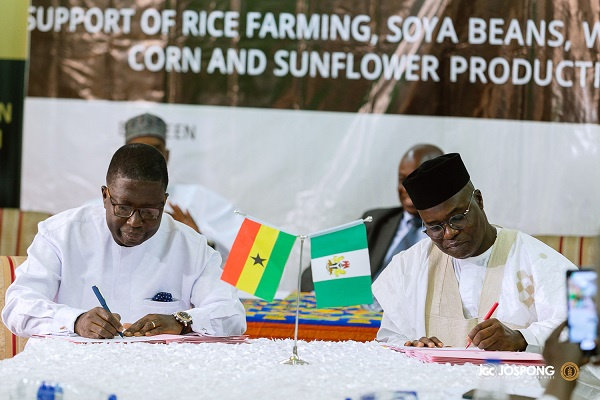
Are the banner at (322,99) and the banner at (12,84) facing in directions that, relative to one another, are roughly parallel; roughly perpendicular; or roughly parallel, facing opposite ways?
roughly parallel

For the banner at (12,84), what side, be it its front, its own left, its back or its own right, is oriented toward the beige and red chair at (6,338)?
front

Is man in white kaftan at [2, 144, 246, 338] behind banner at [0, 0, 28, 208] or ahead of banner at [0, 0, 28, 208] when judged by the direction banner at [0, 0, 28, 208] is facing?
ahead

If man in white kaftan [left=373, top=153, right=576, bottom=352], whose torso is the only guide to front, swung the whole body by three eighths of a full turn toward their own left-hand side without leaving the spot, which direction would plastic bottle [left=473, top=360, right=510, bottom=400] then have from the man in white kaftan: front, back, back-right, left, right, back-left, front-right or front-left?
back-right

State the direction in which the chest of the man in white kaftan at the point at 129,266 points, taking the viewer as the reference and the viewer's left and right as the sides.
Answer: facing the viewer

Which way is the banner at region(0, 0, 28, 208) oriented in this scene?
toward the camera

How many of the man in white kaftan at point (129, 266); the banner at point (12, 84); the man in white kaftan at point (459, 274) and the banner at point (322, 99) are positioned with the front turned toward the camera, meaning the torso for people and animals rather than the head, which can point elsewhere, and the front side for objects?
4

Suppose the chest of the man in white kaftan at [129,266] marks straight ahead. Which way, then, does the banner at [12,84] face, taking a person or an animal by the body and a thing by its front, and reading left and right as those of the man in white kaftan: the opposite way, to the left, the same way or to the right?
the same way

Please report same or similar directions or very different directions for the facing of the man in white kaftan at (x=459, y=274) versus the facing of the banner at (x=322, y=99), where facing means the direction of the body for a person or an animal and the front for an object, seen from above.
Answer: same or similar directions

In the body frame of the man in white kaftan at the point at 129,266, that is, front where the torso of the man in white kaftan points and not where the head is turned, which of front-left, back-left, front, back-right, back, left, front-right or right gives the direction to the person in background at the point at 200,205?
back

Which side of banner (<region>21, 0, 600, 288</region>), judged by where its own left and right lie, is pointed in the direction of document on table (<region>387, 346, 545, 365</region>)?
front

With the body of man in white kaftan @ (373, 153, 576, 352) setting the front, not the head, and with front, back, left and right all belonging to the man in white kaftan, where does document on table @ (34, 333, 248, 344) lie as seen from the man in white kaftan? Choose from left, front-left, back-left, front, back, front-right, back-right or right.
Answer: front-right

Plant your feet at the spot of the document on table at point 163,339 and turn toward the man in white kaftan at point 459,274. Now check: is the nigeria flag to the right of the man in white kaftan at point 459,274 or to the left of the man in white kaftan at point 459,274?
right

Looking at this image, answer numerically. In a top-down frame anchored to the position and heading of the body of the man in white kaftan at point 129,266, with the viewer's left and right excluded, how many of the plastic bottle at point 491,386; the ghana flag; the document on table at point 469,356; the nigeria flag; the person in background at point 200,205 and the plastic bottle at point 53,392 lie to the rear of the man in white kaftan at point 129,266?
1

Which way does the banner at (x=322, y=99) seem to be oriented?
toward the camera

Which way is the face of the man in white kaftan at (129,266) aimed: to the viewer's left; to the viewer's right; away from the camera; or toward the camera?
toward the camera

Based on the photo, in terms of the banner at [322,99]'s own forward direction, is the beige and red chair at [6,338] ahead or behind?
ahead
